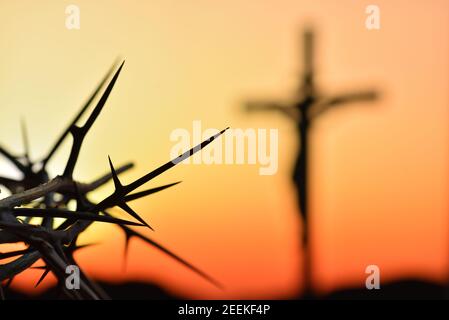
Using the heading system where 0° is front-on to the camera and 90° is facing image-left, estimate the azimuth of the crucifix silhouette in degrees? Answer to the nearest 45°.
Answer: approximately 45°
